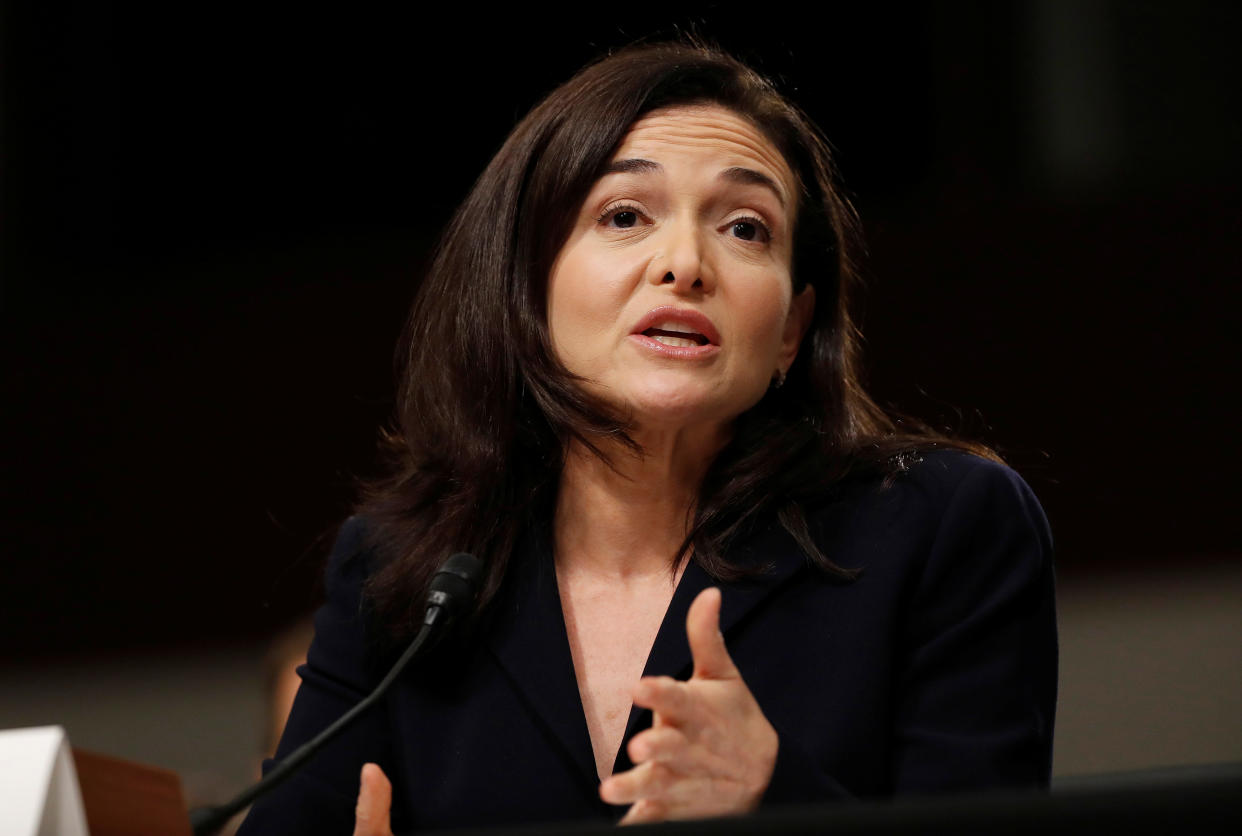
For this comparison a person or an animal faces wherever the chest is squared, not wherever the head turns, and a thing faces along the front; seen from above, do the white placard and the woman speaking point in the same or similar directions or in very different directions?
same or similar directions

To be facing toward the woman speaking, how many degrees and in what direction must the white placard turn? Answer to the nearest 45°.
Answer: approximately 180°

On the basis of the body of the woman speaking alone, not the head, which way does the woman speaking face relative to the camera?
toward the camera

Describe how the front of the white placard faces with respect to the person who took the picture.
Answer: facing the viewer and to the left of the viewer

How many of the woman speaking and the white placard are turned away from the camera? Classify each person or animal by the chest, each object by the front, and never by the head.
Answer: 0

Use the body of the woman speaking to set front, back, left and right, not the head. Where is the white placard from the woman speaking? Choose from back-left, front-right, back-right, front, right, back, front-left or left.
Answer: front-right
